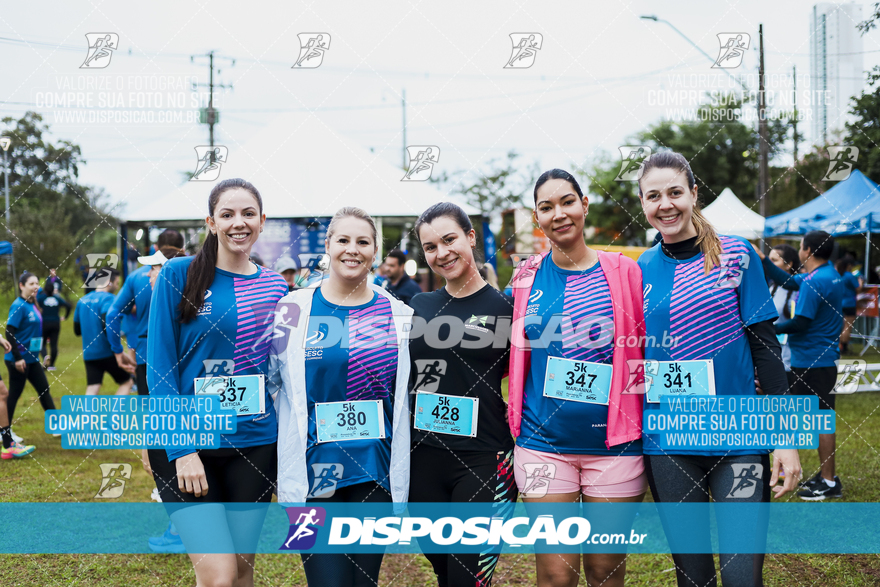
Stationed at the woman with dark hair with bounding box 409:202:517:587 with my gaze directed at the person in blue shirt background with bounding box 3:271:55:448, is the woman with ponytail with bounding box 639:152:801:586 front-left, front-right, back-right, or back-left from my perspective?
back-right

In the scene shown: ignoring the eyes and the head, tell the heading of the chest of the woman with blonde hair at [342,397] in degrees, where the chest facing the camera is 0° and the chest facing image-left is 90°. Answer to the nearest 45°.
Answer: approximately 0°

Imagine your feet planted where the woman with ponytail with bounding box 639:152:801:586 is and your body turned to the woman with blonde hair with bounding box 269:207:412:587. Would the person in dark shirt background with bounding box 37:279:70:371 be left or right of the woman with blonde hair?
right
